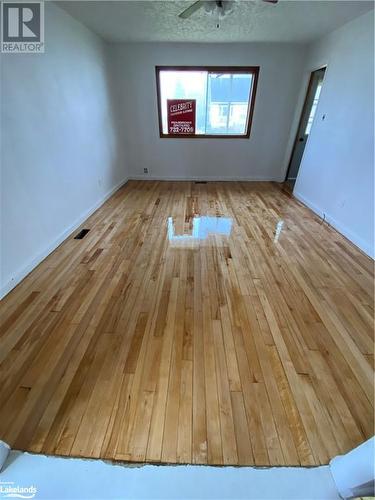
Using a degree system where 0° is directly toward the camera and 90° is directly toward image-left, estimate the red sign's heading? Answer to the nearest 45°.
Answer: approximately 0°

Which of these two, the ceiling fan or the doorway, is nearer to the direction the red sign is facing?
the ceiling fan

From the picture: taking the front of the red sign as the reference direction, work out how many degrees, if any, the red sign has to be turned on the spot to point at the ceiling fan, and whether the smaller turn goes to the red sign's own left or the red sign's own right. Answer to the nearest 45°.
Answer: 0° — it already faces it

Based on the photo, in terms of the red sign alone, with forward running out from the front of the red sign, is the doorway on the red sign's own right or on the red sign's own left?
on the red sign's own left
